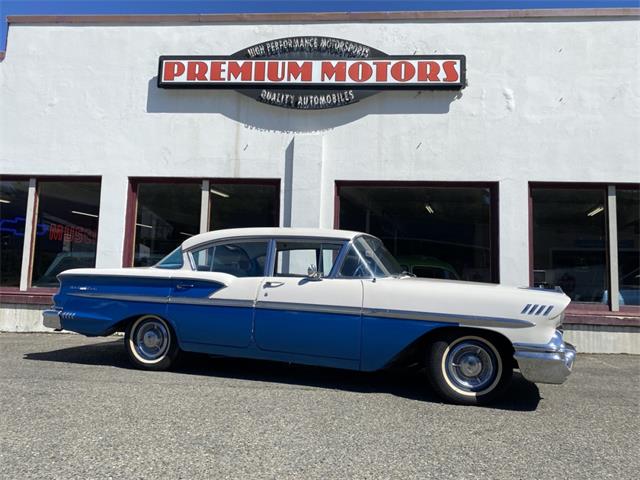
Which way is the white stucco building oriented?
toward the camera

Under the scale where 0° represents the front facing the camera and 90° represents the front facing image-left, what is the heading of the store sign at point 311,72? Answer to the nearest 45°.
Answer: approximately 0°

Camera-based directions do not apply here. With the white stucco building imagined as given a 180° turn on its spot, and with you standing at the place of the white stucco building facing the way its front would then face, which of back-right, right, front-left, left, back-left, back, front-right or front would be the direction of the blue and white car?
back
